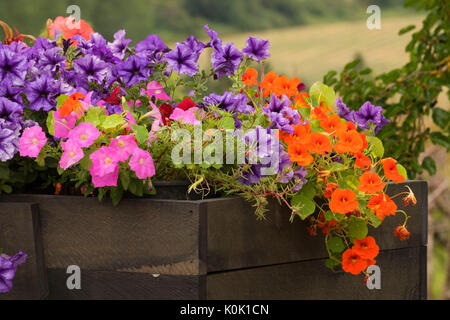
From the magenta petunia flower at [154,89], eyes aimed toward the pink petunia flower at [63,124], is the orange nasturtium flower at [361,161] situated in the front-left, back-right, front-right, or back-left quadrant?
back-left

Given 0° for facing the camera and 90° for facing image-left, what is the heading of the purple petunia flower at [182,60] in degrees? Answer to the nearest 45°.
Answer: approximately 0°

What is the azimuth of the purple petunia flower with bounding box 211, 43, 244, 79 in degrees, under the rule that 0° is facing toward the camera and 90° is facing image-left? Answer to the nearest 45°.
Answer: approximately 0°

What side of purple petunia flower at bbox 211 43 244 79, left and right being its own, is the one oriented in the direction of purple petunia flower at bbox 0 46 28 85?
right
